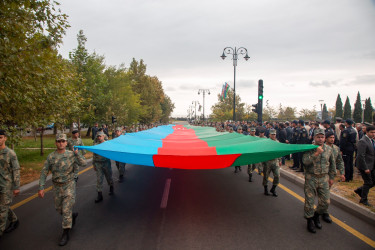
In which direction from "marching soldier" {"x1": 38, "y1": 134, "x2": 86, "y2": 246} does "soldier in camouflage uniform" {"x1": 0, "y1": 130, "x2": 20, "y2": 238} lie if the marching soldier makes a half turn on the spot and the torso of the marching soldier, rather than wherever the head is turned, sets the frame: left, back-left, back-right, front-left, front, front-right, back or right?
front-left

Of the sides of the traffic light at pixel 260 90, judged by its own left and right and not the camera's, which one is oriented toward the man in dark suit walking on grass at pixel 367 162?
front

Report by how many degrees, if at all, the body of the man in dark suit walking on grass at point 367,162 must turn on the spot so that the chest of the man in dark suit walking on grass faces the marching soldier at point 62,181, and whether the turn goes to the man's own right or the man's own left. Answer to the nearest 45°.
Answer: approximately 90° to the man's own right

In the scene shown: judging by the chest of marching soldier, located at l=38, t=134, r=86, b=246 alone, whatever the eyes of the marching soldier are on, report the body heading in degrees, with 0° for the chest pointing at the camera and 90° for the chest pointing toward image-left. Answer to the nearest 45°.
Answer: approximately 0°

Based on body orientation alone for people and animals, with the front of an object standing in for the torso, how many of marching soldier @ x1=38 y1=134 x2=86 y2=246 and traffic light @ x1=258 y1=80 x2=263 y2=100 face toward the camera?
2

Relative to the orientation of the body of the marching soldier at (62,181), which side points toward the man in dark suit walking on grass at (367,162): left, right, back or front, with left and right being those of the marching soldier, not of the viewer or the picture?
left

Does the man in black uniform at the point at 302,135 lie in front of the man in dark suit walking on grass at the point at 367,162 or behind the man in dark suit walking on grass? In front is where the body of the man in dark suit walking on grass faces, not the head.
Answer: behind

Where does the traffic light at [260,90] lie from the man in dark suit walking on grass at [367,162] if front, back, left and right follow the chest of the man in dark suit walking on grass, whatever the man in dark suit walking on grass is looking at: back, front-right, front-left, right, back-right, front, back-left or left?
back

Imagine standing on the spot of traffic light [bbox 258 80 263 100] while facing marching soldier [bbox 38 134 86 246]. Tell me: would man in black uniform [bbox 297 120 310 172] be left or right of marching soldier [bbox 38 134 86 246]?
left

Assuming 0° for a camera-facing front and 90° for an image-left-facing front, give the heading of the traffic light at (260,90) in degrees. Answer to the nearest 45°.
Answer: approximately 0°

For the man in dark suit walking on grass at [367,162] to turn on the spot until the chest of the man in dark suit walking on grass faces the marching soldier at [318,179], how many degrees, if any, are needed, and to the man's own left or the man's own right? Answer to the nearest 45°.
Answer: approximately 45° to the man's own right

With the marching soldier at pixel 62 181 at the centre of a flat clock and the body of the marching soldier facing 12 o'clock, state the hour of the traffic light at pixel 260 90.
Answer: The traffic light is roughly at 8 o'clock from the marching soldier.

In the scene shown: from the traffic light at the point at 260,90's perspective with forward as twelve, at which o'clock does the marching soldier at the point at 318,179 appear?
The marching soldier is roughly at 12 o'clock from the traffic light.

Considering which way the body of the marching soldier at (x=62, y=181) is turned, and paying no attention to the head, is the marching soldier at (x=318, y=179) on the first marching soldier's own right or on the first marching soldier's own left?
on the first marching soldier's own left
